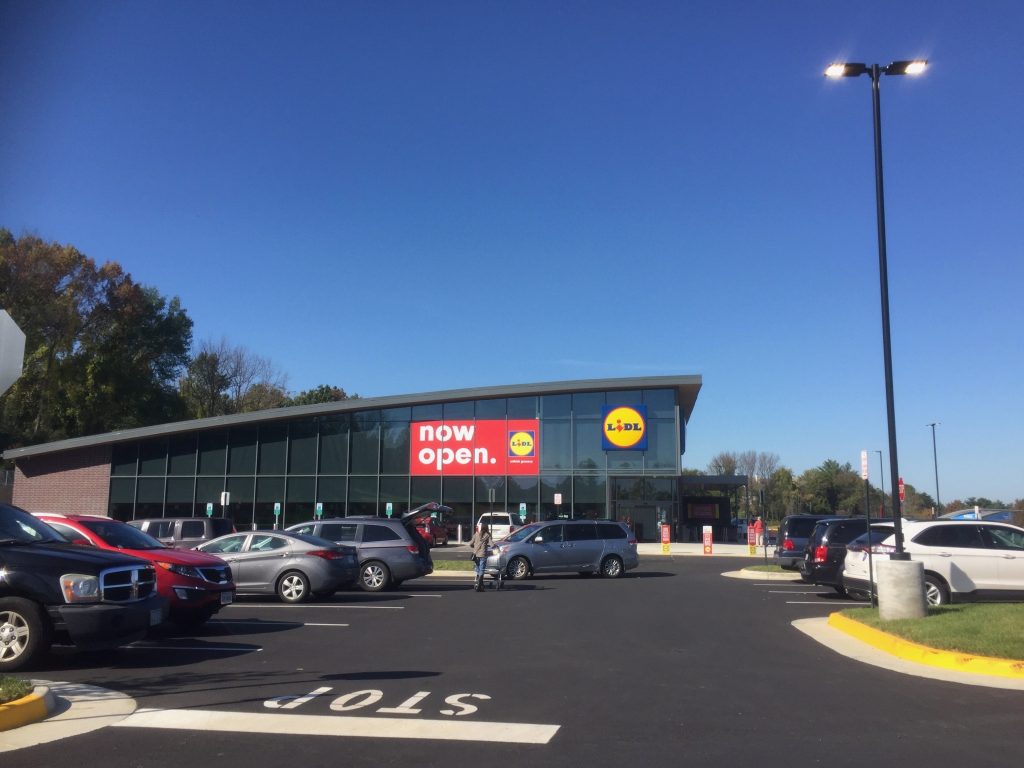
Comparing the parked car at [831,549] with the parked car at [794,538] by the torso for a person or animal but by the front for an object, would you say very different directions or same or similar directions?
same or similar directions

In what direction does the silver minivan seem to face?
to the viewer's left

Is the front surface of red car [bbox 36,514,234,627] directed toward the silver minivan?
no

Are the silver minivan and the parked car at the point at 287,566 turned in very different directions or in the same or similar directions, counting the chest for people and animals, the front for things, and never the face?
same or similar directions

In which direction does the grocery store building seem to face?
toward the camera

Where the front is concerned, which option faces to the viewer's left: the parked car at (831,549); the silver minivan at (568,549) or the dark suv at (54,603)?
the silver minivan

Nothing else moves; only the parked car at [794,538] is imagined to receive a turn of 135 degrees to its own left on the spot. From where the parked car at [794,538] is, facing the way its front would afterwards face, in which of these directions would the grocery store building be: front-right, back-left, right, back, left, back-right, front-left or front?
front-right

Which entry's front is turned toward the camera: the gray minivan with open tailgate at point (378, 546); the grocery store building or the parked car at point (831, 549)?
the grocery store building

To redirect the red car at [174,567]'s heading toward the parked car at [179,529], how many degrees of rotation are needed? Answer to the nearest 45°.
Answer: approximately 135° to its left

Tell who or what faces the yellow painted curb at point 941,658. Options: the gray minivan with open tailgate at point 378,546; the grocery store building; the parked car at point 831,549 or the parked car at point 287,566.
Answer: the grocery store building

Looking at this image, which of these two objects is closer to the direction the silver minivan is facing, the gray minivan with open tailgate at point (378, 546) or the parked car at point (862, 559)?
the gray minivan with open tailgate

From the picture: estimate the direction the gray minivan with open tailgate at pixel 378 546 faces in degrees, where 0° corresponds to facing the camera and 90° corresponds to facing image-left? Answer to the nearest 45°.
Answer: approximately 135°

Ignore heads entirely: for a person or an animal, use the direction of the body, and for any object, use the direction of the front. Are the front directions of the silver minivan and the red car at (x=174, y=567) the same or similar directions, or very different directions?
very different directions
